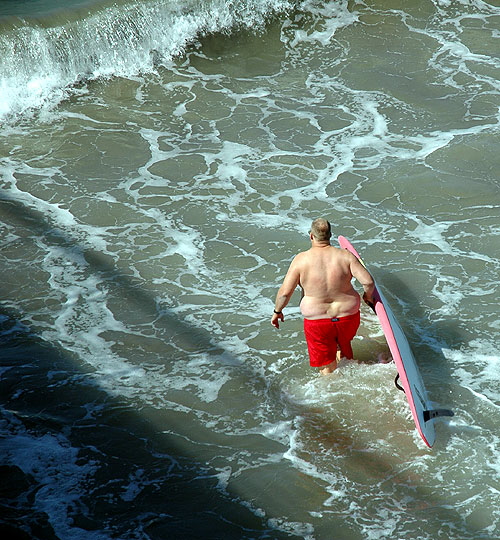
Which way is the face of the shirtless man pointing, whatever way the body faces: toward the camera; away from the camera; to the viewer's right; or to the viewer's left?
away from the camera

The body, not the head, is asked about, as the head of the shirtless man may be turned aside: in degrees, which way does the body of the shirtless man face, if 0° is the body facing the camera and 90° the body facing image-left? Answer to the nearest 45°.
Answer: approximately 180°
